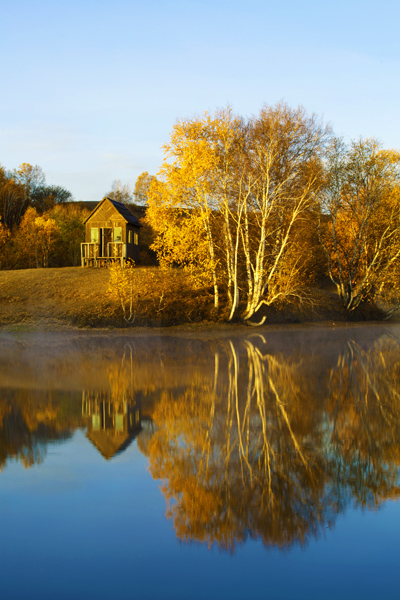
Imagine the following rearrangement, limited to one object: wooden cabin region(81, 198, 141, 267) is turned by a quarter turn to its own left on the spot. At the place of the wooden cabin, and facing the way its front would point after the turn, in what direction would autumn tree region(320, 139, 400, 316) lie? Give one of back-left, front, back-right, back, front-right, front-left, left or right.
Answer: front-right

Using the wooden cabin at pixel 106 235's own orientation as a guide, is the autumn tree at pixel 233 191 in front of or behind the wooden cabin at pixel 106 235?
in front

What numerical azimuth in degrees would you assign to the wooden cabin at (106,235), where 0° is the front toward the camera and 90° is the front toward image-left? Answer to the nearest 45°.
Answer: approximately 0°
